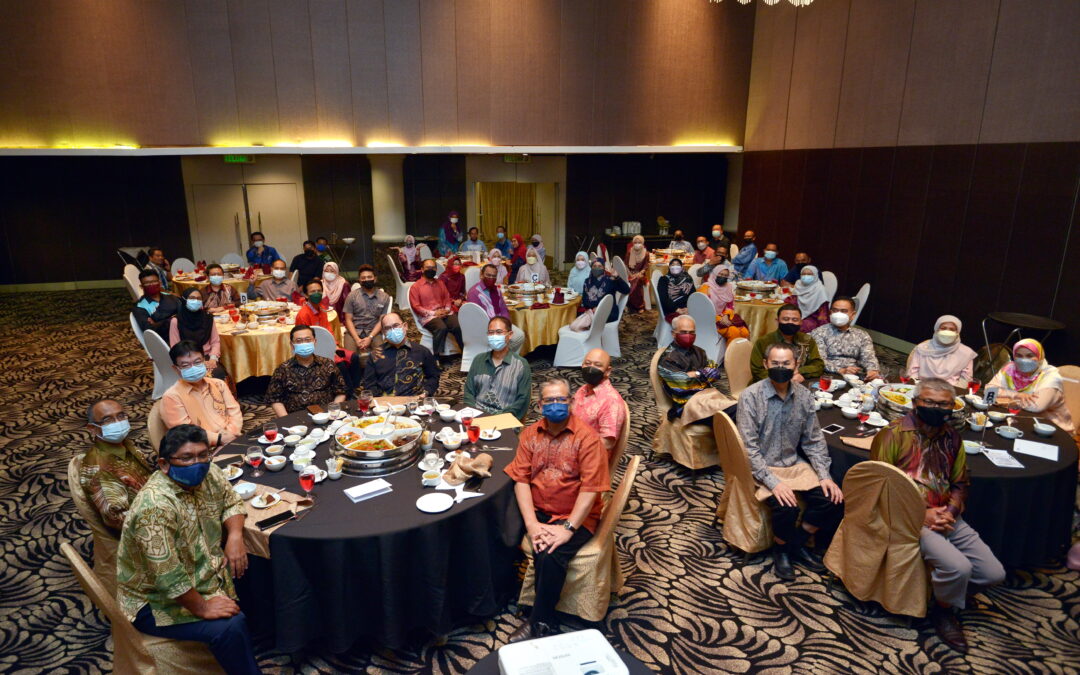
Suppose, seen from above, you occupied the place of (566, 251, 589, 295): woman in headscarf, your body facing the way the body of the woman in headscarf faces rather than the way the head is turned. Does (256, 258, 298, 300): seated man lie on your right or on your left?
on your right

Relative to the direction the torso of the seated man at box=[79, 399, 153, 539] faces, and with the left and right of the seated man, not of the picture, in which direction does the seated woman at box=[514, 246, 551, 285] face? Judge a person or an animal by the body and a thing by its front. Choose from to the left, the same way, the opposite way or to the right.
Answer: to the right

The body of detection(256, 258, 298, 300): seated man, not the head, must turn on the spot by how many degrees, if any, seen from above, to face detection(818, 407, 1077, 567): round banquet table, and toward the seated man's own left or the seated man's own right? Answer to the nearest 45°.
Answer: approximately 45° to the seated man's own left

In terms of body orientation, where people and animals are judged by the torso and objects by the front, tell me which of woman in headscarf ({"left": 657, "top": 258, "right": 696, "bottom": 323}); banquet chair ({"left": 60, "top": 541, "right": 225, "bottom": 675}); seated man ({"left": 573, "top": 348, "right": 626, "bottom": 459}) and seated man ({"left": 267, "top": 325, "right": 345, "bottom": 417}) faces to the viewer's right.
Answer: the banquet chair

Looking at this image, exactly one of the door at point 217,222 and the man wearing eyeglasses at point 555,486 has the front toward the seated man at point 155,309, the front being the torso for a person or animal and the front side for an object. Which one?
the door

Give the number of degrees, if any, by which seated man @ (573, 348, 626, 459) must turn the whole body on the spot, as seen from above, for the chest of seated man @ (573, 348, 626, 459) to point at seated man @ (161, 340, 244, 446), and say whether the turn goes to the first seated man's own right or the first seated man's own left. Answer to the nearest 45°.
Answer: approximately 45° to the first seated man's own right

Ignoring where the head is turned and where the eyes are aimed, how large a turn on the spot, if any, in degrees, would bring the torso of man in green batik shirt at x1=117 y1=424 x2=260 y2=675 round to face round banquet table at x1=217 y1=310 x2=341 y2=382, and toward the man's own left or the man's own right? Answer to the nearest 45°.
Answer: approximately 135° to the man's own left

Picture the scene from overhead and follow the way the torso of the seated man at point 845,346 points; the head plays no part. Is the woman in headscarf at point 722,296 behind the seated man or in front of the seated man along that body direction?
behind

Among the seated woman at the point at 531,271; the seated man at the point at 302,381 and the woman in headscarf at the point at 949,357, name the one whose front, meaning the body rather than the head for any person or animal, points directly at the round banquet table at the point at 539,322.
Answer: the seated woman

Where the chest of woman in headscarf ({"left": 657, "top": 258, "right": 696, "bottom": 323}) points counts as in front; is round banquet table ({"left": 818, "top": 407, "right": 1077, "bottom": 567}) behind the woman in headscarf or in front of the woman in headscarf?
in front
